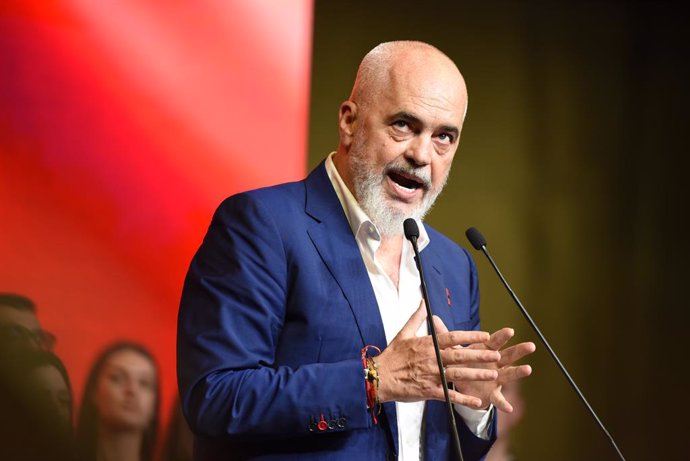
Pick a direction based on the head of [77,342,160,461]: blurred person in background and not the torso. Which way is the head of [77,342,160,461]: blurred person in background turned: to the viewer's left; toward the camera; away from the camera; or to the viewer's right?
toward the camera

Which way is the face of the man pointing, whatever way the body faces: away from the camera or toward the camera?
toward the camera

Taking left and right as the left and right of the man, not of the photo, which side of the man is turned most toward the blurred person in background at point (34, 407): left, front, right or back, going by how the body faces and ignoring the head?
back

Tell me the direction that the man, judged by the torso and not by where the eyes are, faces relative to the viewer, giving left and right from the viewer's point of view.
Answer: facing the viewer and to the right of the viewer

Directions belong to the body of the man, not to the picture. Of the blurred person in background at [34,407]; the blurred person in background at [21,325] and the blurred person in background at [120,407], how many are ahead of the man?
0

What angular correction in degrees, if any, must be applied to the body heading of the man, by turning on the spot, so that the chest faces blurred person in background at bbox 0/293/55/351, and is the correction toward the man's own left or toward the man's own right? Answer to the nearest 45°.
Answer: approximately 180°

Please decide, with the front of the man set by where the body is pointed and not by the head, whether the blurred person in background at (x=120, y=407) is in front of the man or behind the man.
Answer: behind
